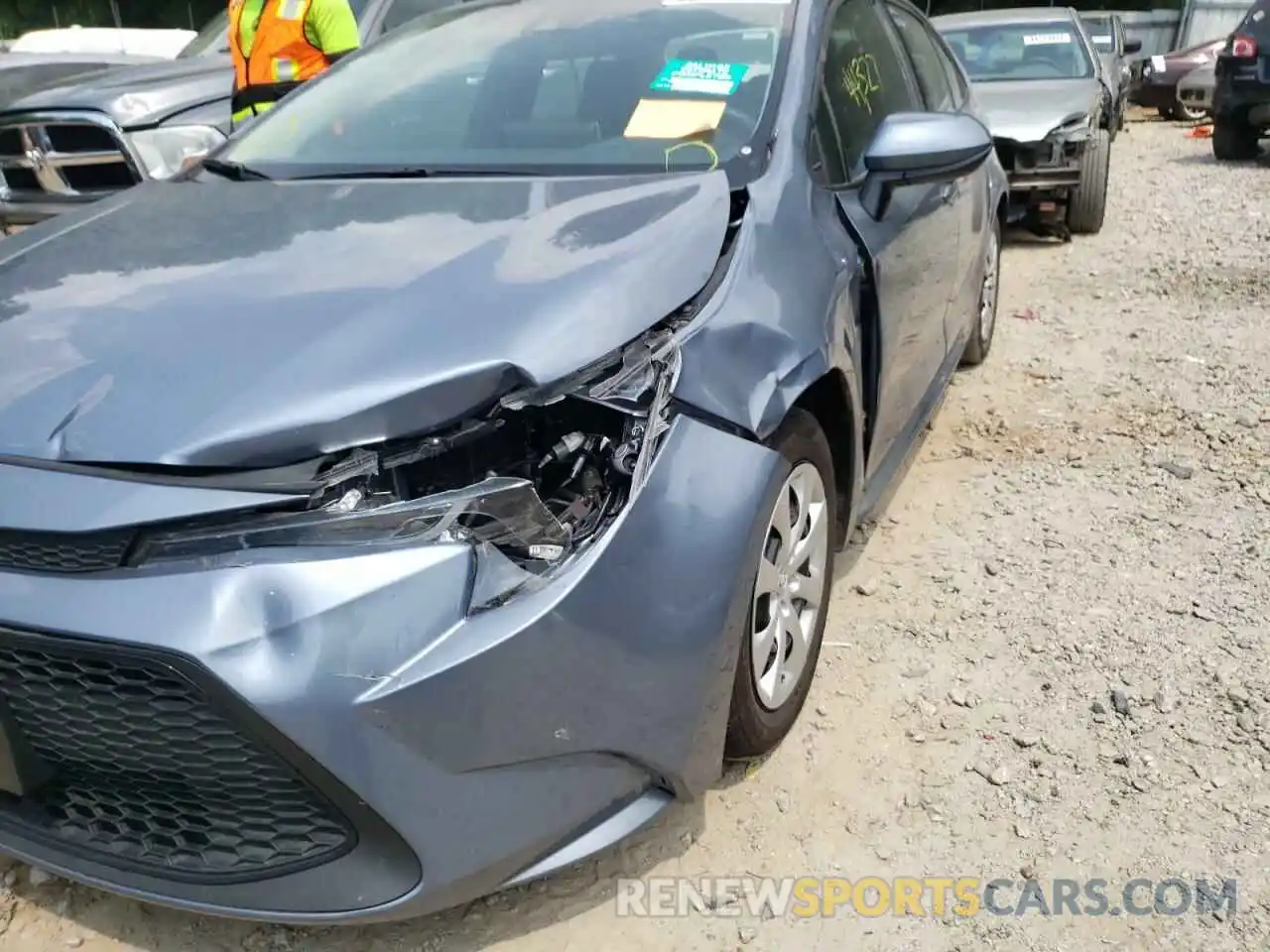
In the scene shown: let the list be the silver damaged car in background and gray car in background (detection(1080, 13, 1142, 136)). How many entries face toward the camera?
2

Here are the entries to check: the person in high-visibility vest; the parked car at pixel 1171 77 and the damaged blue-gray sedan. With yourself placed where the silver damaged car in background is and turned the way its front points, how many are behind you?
1

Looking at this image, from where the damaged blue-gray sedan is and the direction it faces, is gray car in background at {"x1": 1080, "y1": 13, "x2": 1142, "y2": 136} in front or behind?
behind

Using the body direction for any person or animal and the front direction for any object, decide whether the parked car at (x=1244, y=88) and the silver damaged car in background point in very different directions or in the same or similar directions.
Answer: very different directions

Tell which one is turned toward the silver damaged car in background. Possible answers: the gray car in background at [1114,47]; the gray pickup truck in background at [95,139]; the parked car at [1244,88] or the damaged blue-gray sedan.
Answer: the gray car in background at [1114,47]

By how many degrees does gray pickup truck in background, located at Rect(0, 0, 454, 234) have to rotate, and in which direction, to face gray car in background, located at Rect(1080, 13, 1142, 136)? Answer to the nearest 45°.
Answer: approximately 180°

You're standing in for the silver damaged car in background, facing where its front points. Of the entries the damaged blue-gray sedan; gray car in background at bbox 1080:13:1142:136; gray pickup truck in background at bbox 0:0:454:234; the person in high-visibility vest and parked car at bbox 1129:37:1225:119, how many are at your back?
2

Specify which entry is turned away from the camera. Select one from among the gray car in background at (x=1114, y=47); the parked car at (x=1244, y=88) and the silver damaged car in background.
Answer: the parked car

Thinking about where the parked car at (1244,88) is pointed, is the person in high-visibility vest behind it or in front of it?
behind

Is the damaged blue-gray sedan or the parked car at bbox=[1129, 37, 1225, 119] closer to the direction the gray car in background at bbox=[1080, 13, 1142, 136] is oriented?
the damaged blue-gray sedan

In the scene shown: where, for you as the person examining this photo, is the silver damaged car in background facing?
facing the viewer

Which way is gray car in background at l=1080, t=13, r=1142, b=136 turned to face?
toward the camera

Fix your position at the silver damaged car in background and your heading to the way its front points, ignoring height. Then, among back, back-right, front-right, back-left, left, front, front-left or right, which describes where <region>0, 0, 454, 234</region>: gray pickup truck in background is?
front-right

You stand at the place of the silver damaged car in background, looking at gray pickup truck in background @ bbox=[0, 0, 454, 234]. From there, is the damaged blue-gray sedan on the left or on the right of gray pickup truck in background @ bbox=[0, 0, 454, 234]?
left

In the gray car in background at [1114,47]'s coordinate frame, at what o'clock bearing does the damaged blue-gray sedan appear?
The damaged blue-gray sedan is roughly at 12 o'clock from the gray car in background.
